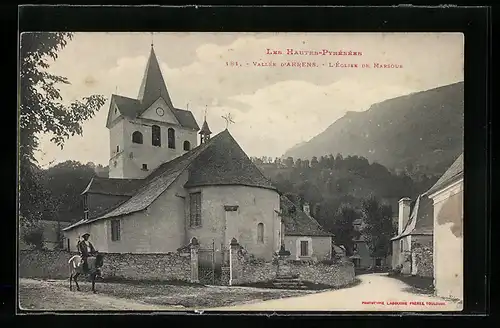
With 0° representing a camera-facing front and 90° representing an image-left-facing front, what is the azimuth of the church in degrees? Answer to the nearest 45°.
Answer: approximately 135°
